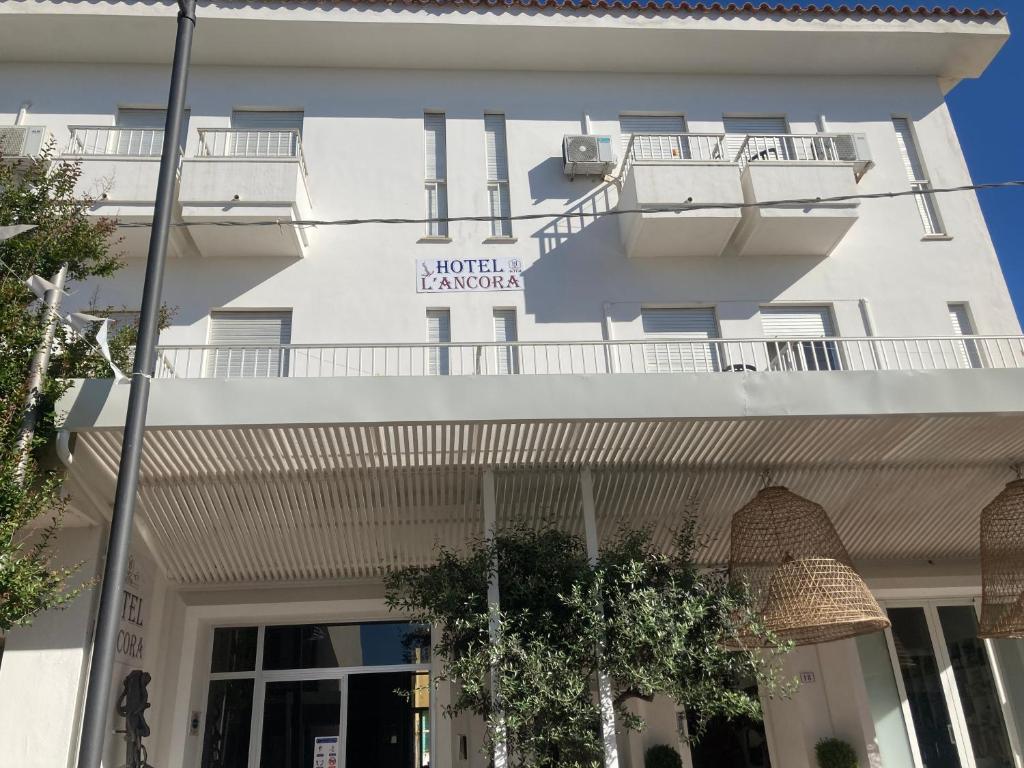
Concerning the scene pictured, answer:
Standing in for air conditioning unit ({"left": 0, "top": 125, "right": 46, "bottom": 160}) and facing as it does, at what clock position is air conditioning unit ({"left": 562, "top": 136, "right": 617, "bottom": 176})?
air conditioning unit ({"left": 562, "top": 136, "right": 617, "bottom": 176}) is roughly at 10 o'clock from air conditioning unit ({"left": 0, "top": 125, "right": 46, "bottom": 160}).

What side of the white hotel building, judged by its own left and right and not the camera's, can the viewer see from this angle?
front

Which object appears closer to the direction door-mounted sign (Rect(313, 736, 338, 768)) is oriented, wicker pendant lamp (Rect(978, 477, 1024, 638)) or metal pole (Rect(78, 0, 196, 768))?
the metal pole

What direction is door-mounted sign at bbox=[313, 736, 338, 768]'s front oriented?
toward the camera

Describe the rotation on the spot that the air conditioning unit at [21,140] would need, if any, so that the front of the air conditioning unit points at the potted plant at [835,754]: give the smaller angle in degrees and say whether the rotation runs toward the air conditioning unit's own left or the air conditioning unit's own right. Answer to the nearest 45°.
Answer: approximately 90° to the air conditioning unit's own left

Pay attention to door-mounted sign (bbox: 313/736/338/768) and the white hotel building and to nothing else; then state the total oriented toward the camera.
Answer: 2

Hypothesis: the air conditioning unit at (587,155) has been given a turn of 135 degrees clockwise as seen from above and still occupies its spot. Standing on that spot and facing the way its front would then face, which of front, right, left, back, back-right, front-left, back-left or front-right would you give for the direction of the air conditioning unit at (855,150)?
back-right

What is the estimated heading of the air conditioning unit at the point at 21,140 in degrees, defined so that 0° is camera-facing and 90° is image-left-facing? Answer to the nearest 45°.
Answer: approximately 0°

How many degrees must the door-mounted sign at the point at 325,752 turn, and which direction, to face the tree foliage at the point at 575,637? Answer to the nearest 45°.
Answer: approximately 45° to its left

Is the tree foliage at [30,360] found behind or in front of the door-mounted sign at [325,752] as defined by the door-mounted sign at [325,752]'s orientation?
in front

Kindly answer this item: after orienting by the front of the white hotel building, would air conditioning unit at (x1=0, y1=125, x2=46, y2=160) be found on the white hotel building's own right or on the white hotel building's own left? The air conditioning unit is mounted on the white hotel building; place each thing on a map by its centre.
on the white hotel building's own right
